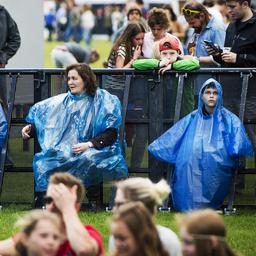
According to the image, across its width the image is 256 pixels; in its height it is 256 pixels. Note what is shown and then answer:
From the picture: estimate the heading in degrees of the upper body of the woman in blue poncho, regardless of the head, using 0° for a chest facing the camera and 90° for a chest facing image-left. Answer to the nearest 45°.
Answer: approximately 45°

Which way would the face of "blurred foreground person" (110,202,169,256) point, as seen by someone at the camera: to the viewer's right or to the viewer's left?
to the viewer's left

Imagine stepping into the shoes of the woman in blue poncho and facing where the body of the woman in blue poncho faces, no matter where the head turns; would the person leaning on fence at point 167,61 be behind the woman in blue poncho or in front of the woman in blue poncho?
behind

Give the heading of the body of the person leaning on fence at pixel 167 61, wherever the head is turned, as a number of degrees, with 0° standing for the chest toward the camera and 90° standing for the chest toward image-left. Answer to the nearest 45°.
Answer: approximately 0°

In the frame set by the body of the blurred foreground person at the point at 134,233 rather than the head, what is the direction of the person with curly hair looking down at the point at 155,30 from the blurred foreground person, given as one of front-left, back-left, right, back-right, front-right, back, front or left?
back-right

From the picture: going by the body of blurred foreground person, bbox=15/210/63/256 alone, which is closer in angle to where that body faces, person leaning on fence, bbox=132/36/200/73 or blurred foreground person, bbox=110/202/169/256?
the blurred foreground person

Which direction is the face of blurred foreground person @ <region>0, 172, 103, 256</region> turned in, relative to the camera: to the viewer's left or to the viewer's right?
to the viewer's left

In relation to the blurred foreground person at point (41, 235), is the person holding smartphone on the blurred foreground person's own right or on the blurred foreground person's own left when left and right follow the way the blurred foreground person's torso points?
on the blurred foreground person's own left

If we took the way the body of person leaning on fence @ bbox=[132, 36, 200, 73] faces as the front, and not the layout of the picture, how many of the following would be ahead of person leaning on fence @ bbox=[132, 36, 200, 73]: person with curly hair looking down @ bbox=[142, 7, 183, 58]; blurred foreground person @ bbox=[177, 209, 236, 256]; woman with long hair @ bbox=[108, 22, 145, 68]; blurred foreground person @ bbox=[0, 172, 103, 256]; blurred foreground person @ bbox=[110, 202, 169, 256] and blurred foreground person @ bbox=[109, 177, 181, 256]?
4

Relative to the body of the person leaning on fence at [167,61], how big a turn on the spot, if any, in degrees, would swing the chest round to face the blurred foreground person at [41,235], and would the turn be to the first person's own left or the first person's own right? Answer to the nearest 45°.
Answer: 0° — they already face them

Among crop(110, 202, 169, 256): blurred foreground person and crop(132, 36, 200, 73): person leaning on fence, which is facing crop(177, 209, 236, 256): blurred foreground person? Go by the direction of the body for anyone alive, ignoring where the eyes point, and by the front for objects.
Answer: the person leaning on fence
